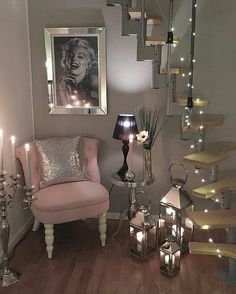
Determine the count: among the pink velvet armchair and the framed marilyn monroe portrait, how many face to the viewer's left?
0

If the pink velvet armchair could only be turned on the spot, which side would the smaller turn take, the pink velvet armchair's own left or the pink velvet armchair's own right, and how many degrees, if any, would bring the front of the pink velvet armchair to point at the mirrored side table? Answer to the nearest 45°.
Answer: approximately 45° to the pink velvet armchair's own left

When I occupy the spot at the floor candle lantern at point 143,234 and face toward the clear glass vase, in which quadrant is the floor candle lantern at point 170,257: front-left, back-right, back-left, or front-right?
back-right

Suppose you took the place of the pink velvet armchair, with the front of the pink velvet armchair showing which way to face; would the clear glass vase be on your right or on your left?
on your left

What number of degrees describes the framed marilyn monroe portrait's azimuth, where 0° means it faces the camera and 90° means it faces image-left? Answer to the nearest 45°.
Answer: approximately 0°

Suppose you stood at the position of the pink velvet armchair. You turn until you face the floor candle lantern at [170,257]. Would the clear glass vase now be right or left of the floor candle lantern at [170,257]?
left
